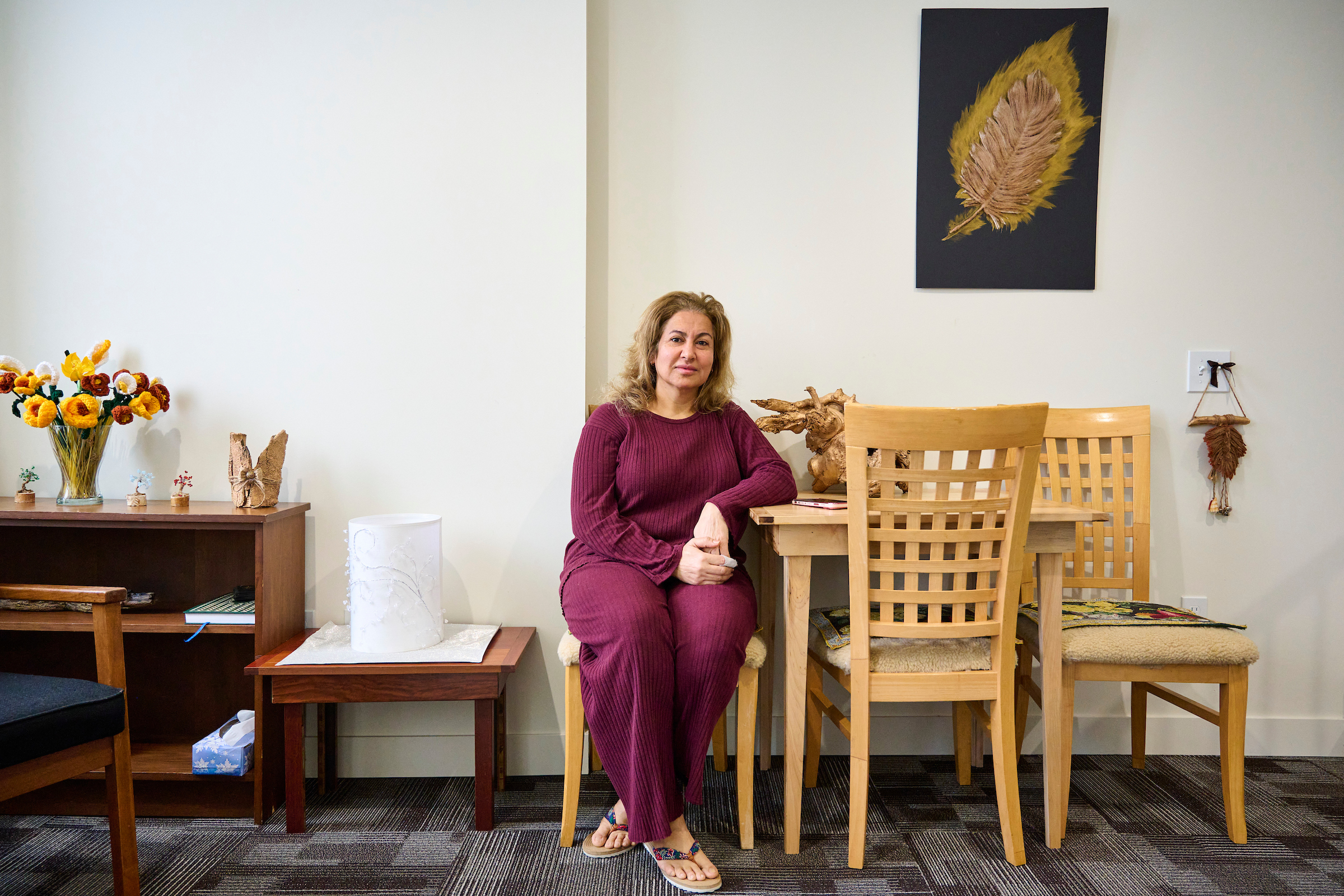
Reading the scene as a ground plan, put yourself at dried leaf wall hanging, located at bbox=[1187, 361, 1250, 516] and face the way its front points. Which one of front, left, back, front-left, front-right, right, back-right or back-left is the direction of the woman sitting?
front-right

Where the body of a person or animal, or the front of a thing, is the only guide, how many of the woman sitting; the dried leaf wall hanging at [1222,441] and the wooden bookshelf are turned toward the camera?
3

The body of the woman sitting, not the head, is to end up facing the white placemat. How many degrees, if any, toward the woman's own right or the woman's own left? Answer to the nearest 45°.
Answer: approximately 90° to the woman's own right

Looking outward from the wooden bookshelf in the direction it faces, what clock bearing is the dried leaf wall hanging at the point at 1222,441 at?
The dried leaf wall hanging is roughly at 10 o'clock from the wooden bookshelf.

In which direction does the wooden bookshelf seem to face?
toward the camera

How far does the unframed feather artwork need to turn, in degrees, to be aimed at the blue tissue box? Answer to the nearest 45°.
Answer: approximately 45° to its right

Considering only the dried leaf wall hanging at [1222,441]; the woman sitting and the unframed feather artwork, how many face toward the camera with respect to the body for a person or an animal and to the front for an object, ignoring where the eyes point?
3

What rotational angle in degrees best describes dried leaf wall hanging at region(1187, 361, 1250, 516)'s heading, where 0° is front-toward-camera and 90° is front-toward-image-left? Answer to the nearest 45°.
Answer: approximately 0°

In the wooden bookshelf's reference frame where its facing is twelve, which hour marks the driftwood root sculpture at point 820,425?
The driftwood root sculpture is roughly at 10 o'clock from the wooden bookshelf.

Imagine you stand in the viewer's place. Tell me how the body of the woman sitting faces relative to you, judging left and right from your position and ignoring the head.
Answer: facing the viewer

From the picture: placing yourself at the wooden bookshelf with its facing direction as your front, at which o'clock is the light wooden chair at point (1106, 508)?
The light wooden chair is roughly at 10 o'clock from the wooden bookshelf.

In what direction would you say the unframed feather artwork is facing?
toward the camera
